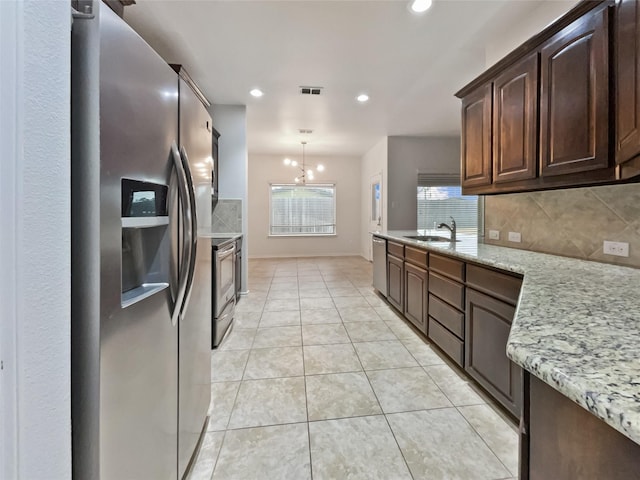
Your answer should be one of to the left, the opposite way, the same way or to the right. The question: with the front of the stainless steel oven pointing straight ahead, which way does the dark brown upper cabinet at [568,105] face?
the opposite way

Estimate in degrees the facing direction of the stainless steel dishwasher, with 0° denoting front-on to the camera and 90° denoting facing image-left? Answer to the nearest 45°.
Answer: approximately 90°

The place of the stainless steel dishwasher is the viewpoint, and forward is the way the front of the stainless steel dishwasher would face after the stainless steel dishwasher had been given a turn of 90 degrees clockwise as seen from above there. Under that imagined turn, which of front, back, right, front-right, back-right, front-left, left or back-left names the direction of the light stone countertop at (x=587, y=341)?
back

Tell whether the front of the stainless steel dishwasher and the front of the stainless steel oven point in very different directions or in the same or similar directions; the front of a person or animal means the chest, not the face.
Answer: very different directions

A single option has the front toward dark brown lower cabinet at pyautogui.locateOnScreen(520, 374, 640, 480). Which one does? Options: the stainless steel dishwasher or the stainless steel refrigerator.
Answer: the stainless steel refrigerator

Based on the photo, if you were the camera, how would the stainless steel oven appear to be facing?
facing to the right of the viewer

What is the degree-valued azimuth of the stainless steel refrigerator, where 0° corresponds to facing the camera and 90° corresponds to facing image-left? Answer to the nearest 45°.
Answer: approximately 315°

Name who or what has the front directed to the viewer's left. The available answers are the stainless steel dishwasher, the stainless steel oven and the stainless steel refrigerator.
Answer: the stainless steel dishwasher

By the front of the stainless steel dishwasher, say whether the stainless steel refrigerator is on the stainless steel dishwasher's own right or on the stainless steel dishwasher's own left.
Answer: on the stainless steel dishwasher's own left
